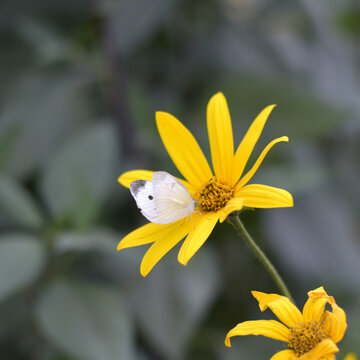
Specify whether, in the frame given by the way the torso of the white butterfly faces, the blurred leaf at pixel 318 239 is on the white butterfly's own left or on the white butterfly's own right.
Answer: on the white butterfly's own left

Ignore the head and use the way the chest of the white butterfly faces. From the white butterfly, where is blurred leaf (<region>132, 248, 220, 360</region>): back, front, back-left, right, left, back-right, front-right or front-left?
left
